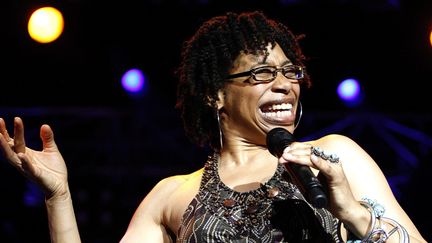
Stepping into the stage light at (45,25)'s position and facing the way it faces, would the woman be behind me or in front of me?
in front

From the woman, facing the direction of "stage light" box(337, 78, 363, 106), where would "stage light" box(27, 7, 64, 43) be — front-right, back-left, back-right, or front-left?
front-left

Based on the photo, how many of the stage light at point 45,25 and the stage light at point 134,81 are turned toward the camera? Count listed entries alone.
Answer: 2

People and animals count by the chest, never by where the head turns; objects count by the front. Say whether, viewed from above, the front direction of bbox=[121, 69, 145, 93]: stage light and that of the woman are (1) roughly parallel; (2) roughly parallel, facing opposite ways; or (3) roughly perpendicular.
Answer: roughly parallel

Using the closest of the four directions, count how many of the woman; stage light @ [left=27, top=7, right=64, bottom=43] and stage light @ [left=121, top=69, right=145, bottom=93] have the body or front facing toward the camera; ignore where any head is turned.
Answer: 3

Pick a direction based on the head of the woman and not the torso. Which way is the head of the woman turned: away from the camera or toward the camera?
toward the camera

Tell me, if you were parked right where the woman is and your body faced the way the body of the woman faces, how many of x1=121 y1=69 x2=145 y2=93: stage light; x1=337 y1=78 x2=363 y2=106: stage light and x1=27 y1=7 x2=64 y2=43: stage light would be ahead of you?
0

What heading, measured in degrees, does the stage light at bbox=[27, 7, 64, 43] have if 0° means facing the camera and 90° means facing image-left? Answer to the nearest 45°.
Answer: approximately 0°

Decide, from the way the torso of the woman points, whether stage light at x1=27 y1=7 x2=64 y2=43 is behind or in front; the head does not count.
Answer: behind

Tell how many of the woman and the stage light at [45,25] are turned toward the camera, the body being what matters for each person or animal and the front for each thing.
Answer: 2

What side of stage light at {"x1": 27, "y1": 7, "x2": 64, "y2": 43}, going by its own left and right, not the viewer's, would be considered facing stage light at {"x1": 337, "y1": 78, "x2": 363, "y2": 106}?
left

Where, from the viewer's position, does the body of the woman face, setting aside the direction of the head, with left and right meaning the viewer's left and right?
facing the viewer

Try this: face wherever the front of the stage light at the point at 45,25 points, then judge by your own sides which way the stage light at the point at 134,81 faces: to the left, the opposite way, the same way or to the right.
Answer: the same way

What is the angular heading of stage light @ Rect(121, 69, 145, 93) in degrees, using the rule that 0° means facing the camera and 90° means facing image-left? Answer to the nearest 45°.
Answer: approximately 0°

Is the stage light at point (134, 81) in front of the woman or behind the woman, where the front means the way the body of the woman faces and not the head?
behind

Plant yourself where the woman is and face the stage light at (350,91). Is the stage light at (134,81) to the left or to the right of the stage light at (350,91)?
left

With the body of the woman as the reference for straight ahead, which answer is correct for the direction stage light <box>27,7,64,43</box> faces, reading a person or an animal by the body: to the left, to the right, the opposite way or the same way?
the same way

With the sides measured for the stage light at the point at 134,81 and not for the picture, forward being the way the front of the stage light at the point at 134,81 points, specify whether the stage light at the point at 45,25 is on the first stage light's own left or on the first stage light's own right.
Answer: on the first stage light's own right
